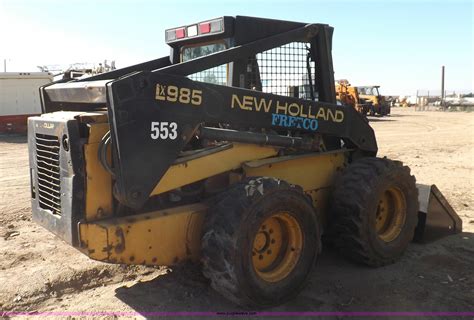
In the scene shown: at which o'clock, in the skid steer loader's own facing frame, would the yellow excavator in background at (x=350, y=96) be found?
The yellow excavator in background is roughly at 11 o'clock from the skid steer loader.

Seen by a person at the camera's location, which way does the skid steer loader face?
facing away from the viewer and to the right of the viewer

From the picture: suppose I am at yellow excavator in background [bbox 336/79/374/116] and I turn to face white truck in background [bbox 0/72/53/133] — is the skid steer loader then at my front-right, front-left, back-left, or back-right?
front-left

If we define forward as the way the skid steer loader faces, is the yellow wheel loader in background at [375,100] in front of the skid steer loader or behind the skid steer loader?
in front
